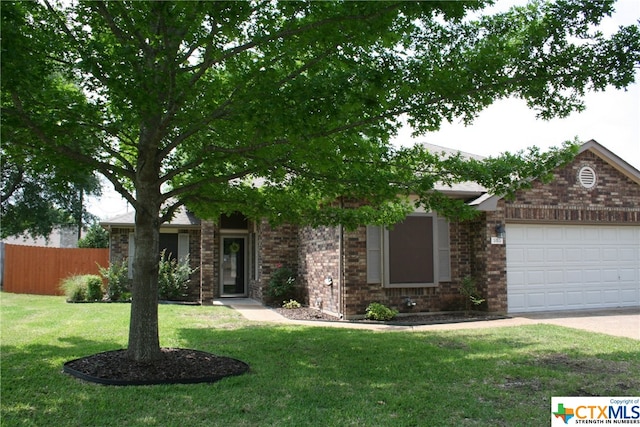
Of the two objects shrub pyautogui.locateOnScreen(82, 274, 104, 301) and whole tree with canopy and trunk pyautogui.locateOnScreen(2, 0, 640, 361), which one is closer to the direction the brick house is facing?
the whole tree with canopy and trunk

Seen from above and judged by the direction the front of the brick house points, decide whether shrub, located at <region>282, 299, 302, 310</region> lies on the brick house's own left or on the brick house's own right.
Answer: on the brick house's own right

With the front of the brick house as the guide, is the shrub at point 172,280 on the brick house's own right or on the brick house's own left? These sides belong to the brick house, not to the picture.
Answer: on the brick house's own right

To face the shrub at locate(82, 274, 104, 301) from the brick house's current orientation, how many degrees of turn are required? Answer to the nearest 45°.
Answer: approximately 90° to its right

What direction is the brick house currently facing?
toward the camera

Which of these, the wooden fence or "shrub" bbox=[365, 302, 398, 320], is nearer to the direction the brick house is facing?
the shrub
